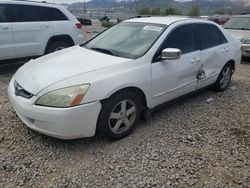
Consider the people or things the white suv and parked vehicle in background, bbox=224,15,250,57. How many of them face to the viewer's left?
1

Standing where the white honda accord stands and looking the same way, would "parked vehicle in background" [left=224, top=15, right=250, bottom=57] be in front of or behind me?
behind

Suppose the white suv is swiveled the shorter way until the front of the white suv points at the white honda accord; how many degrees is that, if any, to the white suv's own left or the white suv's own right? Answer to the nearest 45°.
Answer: approximately 90° to the white suv's own left

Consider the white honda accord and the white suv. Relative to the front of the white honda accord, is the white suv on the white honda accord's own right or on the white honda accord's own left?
on the white honda accord's own right

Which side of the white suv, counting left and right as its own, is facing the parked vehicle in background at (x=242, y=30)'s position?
back

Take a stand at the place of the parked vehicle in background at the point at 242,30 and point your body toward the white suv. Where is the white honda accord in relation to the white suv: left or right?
left

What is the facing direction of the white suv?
to the viewer's left

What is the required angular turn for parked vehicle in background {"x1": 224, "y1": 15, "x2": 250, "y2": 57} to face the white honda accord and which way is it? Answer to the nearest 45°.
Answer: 0° — it already faces it
